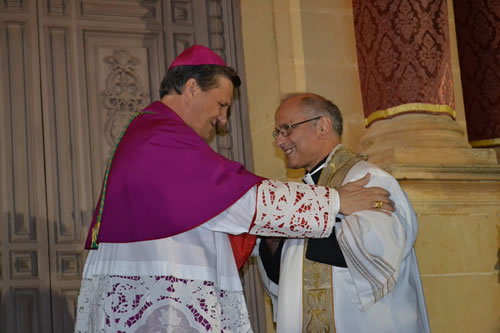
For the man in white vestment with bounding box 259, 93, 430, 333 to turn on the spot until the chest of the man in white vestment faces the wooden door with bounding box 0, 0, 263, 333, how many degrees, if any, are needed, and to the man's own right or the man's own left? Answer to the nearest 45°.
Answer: approximately 90° to the man's own right

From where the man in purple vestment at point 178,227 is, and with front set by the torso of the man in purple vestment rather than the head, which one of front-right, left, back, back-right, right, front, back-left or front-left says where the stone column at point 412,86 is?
front-left

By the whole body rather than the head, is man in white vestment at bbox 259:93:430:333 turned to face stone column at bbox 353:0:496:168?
no

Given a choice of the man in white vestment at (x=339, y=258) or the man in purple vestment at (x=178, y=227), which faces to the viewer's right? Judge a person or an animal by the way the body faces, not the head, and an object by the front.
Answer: the man in purple vestment at (x=178, y=227)

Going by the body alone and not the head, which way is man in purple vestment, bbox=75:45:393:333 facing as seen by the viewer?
to the viewer's right

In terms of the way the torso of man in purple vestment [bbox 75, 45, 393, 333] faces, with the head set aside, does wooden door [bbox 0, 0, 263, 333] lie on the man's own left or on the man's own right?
on the man's own left

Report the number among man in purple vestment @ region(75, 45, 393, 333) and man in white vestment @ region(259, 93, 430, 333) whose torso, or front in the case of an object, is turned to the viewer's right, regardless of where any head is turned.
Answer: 1

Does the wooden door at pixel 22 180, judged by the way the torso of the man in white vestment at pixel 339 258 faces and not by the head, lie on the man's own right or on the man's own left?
on the man's own right

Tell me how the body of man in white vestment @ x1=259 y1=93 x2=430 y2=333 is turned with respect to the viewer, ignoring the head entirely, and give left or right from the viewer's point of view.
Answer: facing the viewer and to the left of the viewer

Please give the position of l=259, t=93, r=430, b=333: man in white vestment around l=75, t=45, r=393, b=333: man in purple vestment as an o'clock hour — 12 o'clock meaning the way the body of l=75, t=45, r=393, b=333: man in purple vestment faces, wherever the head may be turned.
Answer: l=259, t=93, r=430, b=333: man in white vestment is roughly at 11 o'clock from l=75, t=45, r=393, b=333: man in purple vestment.

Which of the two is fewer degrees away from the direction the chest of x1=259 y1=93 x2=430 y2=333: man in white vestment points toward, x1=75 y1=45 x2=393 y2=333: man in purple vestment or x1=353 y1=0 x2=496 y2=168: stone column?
the man in purple vestment
